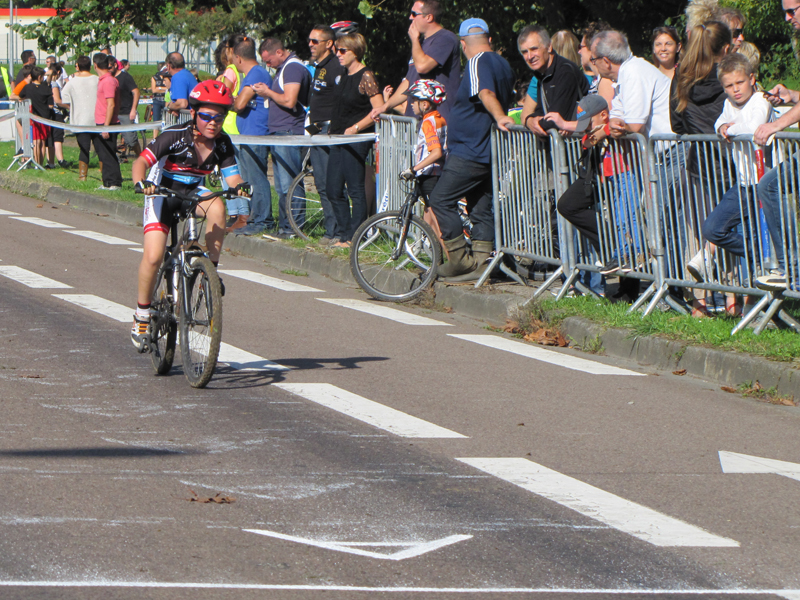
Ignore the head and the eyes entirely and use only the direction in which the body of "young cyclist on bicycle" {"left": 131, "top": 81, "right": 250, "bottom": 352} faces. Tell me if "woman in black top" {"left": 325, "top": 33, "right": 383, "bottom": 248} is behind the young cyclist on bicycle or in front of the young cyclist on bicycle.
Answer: behind

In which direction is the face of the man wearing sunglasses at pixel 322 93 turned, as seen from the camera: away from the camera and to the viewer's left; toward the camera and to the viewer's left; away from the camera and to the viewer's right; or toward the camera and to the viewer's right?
toward the camera and to the viewer's left

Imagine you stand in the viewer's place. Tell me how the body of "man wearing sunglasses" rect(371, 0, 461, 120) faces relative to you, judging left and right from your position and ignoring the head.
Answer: facing to the left of the viewer

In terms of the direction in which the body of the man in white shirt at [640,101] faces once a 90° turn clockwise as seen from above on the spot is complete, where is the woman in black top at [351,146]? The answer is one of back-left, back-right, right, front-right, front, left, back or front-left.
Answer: front-left

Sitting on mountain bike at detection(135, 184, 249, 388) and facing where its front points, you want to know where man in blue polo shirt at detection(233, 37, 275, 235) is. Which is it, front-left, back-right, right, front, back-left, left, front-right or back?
back

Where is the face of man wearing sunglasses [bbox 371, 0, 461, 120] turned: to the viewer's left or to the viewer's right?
to the viewer's left

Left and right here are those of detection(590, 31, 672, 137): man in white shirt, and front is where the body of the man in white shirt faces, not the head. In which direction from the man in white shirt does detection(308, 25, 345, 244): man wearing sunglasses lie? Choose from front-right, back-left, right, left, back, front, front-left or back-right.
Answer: front-right

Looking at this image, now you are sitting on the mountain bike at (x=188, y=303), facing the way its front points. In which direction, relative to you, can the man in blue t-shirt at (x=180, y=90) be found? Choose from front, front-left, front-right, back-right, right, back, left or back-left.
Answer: back

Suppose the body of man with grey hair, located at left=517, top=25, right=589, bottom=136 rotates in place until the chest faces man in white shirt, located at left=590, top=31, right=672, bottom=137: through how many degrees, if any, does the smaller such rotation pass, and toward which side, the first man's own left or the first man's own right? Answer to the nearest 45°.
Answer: approximately 90° to the first man's own left

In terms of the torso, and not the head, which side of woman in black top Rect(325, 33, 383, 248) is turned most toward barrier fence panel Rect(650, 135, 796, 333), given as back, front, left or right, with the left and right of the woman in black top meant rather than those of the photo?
left

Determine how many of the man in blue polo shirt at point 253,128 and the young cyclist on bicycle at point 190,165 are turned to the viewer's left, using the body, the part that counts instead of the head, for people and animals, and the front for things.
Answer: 1
